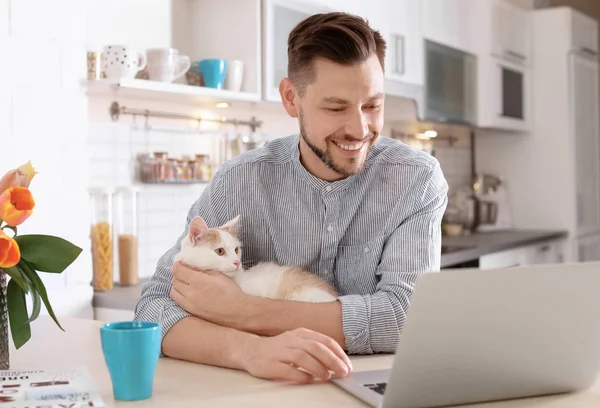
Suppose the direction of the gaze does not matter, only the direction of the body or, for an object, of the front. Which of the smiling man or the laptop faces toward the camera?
the smiling man

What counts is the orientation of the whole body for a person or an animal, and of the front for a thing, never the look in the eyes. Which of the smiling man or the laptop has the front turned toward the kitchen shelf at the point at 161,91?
the laptop

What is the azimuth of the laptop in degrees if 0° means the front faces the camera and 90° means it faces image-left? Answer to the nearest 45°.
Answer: approximately 135°

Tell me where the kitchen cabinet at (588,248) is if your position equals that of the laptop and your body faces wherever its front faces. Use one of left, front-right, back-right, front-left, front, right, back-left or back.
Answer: front-right

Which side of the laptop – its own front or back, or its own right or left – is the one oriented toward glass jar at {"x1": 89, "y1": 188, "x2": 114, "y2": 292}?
front

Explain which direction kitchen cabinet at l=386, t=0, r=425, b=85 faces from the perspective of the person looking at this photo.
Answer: facing the viewer and to the right of the viewer

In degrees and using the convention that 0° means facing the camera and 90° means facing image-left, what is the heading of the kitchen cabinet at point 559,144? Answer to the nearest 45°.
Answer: approximately 315°

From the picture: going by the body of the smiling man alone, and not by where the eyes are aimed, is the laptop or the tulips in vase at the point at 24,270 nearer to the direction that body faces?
the laptop

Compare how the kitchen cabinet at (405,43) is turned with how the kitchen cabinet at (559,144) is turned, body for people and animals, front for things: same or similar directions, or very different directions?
same or similar directions

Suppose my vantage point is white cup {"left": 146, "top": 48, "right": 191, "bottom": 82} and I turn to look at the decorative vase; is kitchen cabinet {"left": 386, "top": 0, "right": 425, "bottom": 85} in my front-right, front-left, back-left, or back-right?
back-left

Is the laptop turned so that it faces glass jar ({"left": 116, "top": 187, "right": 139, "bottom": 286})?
yes

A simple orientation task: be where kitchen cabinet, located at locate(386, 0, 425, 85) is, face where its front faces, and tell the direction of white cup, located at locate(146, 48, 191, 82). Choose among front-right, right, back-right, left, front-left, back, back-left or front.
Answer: right

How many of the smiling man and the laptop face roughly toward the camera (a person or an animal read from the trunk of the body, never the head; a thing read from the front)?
1

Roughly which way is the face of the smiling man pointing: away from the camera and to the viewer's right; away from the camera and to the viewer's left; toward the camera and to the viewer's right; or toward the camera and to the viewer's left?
toward the camera and to the viewer's right

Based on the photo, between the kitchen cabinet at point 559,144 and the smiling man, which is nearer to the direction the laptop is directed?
the smiling man
